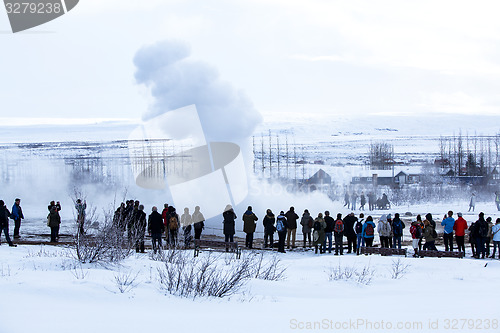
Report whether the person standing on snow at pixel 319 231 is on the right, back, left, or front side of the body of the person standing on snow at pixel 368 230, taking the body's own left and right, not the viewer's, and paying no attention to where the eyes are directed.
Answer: left

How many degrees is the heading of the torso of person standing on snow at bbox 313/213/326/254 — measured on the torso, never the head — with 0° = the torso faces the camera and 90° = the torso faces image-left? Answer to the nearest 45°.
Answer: approximately 180°

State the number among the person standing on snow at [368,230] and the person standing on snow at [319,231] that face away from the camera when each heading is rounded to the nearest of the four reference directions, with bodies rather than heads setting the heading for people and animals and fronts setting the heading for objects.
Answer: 2

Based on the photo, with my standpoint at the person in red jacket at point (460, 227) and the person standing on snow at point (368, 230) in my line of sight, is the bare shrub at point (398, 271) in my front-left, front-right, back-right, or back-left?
front-left

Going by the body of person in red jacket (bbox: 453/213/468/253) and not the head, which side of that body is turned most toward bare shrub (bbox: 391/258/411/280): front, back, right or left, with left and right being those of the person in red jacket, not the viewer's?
back

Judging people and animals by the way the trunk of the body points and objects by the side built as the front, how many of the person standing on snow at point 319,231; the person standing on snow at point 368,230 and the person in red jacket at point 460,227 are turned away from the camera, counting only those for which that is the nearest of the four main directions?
3

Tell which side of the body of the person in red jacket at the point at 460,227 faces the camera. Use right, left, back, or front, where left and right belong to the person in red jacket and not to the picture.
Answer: back

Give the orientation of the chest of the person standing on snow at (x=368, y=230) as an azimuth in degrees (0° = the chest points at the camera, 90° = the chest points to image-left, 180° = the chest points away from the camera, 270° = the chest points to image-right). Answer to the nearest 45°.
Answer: approximately 180°

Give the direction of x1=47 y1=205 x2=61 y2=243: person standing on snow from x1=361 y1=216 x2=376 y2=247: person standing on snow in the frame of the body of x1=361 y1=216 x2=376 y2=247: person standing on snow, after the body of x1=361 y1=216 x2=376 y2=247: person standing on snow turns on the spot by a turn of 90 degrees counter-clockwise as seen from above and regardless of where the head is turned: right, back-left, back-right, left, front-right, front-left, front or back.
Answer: front

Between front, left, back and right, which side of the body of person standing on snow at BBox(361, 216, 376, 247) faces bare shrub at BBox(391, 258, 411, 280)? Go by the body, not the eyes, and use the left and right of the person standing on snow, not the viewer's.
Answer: back
